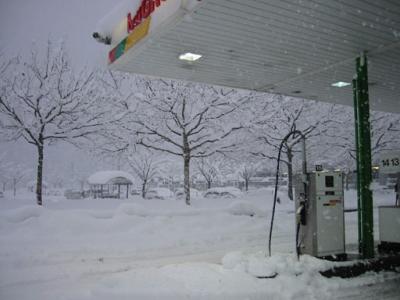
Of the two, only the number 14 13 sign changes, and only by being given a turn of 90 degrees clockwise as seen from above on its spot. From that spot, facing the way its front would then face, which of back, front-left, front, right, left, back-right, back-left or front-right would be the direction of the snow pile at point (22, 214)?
front

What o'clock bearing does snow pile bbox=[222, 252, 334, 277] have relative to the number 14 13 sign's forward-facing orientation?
The snow pile is roughly at 1 o'clock from the number 14 13 sign.

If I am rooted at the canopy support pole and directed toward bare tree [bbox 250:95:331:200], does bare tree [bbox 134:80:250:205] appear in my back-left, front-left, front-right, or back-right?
front-left

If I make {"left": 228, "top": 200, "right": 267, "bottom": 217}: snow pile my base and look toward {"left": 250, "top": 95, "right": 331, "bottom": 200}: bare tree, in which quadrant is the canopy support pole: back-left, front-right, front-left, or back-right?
back-right

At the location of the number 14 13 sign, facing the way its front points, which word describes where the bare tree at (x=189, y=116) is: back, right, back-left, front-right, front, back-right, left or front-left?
back-right

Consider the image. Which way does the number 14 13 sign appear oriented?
toward the camera

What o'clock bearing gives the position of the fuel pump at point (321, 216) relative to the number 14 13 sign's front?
The fuel pump is roughly at 1 o'clock from the number 14 13 sign.

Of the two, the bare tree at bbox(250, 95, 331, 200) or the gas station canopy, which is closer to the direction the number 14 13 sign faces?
the gas station canopy

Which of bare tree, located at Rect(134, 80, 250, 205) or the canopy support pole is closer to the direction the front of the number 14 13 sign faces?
the canopy support pole

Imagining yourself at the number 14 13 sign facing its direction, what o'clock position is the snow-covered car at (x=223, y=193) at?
The snow-covered car is roughly at 5 o'clock from the number 14 13 sign.

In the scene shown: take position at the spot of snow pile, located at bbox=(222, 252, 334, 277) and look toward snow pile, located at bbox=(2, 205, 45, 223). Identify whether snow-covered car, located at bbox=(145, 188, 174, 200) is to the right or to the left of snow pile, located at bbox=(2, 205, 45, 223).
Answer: right

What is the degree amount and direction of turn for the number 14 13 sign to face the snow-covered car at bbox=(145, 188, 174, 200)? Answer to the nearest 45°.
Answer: approximately 135° to its right
